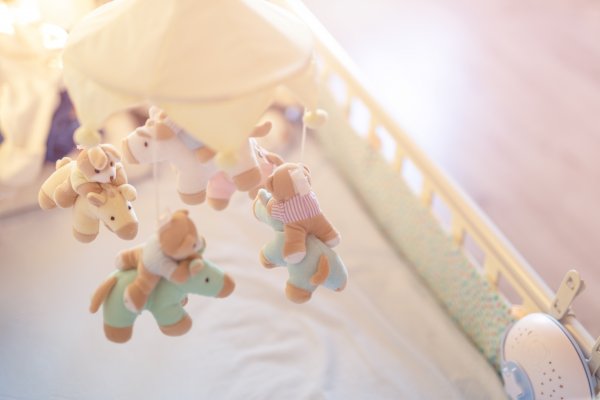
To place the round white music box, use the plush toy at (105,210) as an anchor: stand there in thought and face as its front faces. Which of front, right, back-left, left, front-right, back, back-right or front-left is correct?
front-left

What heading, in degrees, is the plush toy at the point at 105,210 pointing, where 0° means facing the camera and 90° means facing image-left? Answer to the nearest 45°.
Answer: approximately 315°
